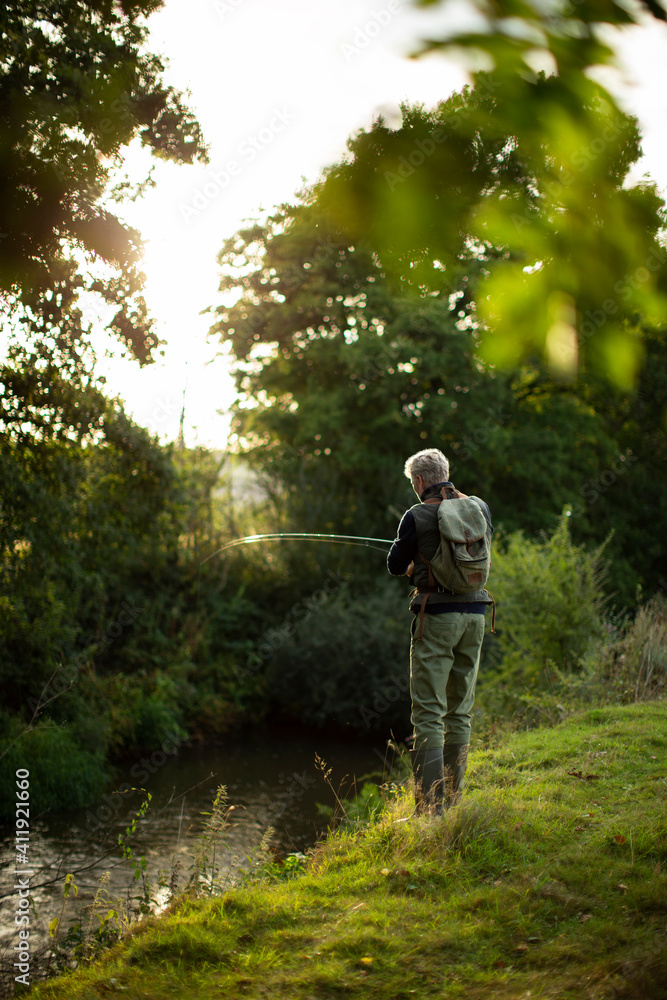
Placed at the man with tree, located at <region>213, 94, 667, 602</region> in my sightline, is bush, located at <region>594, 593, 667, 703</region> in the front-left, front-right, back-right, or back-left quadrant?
front-right

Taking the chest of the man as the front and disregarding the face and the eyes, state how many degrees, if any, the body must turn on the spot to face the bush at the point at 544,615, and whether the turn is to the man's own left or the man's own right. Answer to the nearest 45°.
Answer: approximately 45° to the man's own right

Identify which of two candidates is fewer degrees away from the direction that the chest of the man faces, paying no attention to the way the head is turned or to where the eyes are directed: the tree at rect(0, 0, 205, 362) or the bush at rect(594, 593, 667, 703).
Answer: the tree

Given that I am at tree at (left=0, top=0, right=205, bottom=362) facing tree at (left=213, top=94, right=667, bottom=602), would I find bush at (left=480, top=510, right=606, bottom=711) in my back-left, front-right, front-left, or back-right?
front-right

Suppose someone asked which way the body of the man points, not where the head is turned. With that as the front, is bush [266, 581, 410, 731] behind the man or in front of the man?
in front

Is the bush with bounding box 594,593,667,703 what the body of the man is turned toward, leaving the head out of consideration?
no

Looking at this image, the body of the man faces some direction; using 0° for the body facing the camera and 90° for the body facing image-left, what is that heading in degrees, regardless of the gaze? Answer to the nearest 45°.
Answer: approximately 135°

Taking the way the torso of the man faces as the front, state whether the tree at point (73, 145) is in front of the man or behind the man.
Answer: in front

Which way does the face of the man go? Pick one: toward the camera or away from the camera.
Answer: away from the camera

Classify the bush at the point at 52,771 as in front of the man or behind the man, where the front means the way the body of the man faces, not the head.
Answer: in front

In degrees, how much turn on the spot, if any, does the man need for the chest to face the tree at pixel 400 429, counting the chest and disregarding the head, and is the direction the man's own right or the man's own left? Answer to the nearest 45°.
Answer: approximately 45° to the man's own right

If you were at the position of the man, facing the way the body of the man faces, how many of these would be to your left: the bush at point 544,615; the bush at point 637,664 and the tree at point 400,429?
0
